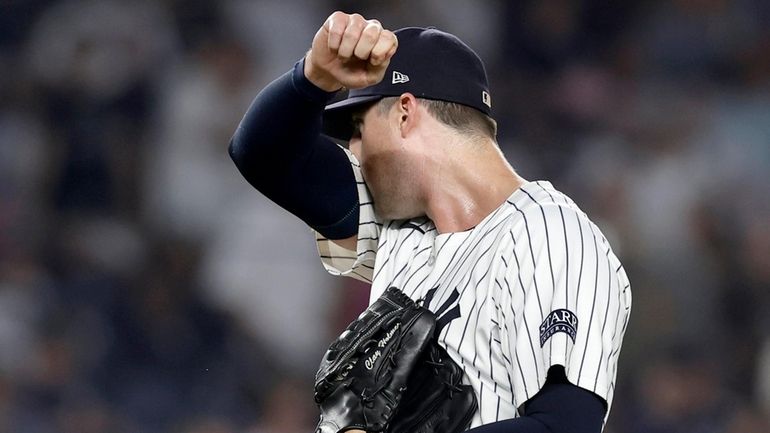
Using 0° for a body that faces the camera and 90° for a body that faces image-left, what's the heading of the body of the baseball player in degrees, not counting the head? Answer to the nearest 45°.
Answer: approximately 45°
